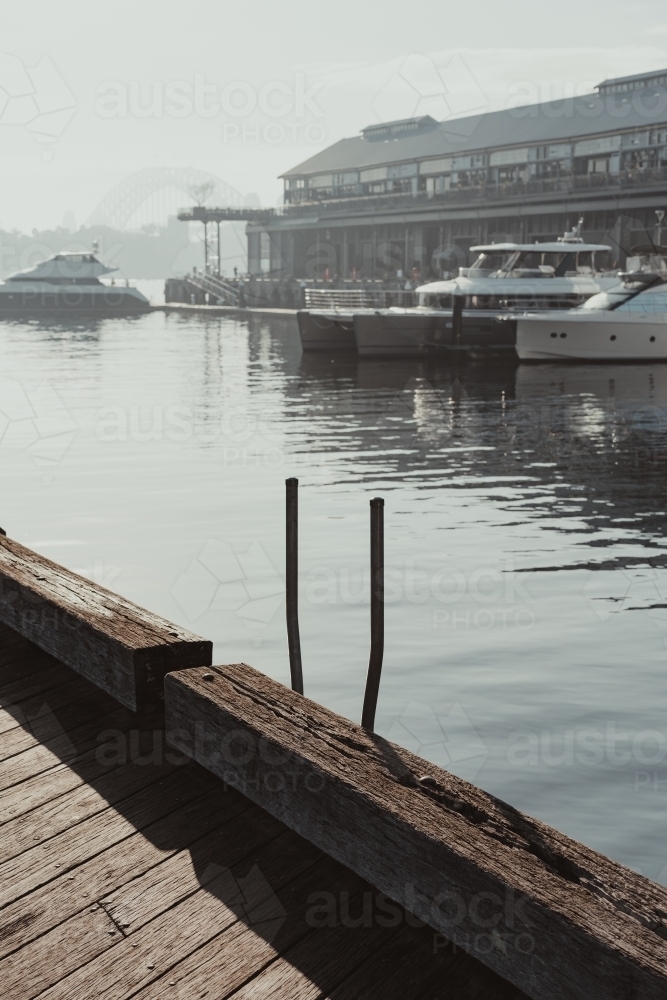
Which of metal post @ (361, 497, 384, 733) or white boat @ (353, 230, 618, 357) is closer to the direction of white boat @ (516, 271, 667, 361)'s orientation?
the white boat

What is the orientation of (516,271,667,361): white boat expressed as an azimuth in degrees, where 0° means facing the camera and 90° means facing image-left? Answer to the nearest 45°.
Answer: approximately 90°

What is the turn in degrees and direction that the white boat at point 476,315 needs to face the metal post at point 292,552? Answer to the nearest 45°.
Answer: approximately 90° to its left

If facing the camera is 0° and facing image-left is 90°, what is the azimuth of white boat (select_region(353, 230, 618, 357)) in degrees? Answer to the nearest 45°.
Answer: approximately 90°

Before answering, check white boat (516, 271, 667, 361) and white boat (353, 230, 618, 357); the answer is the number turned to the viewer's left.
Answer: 2

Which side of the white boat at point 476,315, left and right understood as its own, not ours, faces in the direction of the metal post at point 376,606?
left

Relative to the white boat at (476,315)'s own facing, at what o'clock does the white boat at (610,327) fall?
the white boat at (610,327) is roughly at 7 o'clock from the white boat at (476,315).

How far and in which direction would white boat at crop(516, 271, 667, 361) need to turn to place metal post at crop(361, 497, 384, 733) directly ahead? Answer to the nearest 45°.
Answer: approximately 90° to its left
